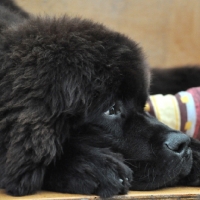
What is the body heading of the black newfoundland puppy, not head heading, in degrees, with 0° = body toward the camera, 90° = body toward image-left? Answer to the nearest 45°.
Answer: approximately 270°
